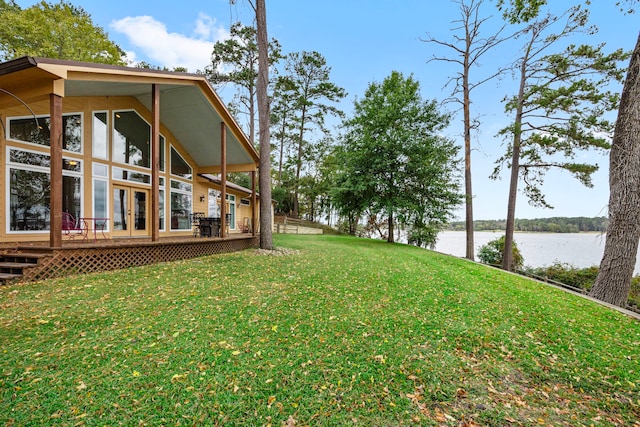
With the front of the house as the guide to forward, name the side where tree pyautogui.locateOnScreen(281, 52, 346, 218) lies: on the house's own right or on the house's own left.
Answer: on the house's own left

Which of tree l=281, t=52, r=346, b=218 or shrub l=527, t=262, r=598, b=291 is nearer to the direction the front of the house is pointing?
the shrub

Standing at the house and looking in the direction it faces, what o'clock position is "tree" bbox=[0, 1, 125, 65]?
The tree is roughly at 7 o'clock from the house.

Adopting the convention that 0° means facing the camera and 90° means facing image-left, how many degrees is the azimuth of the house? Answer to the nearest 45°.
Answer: approximately 315°

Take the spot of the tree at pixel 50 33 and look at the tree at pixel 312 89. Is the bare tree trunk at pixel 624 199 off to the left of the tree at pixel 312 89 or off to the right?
right

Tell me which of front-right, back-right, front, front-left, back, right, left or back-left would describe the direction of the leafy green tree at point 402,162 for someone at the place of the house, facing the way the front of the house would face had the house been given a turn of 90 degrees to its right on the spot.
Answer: back-left

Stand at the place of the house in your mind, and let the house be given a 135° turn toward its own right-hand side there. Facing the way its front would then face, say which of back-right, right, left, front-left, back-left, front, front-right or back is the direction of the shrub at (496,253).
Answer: back

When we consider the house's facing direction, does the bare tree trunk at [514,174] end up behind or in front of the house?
in front

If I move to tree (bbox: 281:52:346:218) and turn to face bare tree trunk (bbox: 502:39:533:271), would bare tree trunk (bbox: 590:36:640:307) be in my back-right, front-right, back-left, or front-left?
front-right

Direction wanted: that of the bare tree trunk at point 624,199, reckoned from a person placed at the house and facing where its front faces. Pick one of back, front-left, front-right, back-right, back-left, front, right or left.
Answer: front

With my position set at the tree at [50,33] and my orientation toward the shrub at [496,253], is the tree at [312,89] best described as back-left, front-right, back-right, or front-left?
front-left

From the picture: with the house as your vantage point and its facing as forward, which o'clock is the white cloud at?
The white cloud is roughly at 8 o'clock from the house.

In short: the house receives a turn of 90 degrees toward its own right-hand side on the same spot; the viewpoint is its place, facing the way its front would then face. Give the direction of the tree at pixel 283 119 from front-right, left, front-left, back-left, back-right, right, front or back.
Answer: back
